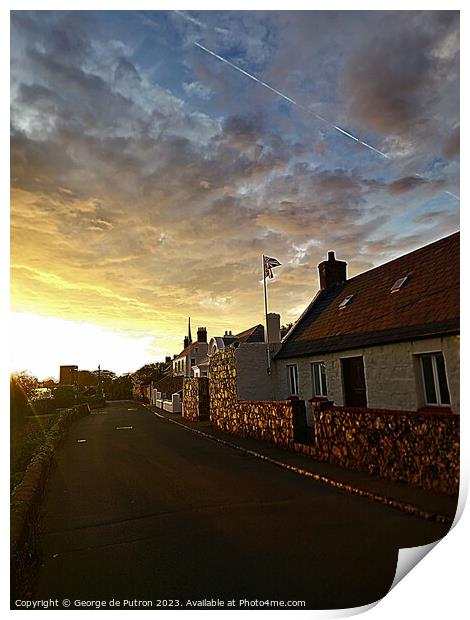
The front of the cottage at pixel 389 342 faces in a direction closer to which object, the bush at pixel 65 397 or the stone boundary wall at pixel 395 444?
the stone boundary wall

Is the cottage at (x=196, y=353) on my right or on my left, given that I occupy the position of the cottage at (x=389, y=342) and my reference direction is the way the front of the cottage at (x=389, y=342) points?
on my right

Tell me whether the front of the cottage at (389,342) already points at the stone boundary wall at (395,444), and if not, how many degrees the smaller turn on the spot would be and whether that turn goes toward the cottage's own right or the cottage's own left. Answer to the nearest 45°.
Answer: approximately 45° to the cottage's own left

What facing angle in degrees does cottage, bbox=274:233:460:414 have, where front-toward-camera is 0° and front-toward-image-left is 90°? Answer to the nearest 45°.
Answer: approximately 45°

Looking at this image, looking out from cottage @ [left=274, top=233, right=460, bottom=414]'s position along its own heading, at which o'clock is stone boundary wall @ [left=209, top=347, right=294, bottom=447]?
The stone boundary wall is roughly at 3 o'clock from the cottage.

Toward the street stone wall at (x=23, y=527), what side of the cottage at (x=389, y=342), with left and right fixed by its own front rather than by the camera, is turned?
front

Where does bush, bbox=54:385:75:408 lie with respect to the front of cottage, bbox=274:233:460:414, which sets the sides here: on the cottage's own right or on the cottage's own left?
on the cottage's own right

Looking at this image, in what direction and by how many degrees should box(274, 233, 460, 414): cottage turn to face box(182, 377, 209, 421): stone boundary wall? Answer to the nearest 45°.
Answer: approximately 90° to its right
